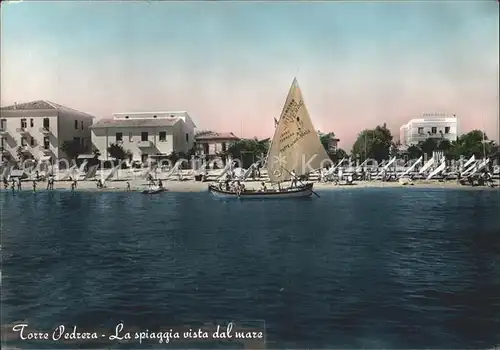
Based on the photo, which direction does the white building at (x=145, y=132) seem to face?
toward the camera

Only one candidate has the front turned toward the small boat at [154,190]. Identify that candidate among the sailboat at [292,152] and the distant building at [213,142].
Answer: the sailboat

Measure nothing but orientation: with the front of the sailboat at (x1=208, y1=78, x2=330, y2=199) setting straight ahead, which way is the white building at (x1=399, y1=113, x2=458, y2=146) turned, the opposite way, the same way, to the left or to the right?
to the left

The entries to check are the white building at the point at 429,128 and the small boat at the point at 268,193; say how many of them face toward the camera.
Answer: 1

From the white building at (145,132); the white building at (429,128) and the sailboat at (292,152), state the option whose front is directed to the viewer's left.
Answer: the sailboat

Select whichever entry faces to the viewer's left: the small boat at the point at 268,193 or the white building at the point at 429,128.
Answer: the small boat

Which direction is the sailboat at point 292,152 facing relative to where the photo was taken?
to the viewer's left

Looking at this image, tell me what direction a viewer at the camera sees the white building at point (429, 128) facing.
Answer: facing the viewer

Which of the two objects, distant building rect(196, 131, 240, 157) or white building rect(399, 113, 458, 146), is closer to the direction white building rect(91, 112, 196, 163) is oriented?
the white building

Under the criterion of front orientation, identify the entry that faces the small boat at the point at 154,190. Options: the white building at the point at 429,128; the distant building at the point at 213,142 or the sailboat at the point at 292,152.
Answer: the sailboat

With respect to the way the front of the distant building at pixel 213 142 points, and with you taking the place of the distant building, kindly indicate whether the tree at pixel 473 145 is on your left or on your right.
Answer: on your left

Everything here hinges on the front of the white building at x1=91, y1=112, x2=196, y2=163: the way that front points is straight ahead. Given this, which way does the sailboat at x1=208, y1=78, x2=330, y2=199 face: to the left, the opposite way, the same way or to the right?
to the right
